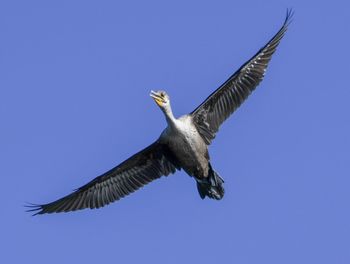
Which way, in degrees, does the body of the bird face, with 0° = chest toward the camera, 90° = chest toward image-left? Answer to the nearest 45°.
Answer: approximately 45°
